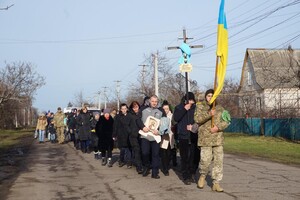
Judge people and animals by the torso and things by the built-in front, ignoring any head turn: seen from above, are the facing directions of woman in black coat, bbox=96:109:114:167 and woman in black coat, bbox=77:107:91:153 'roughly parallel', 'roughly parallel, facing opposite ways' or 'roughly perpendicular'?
roughly parallel

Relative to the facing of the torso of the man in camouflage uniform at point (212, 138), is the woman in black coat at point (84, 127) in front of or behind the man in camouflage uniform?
behind

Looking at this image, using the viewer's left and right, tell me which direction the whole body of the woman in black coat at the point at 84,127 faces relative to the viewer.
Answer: facing the viewer

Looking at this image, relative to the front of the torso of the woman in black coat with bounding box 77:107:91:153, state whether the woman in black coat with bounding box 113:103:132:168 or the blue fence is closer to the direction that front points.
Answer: the woman in black coat

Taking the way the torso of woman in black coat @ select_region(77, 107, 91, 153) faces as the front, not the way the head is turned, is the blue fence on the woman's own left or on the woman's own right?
on the woman's own left

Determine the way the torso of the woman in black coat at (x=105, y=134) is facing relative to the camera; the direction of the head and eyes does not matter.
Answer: toward the camera

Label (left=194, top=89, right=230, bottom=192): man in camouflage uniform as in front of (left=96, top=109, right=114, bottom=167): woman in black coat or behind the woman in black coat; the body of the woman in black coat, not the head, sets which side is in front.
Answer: in front

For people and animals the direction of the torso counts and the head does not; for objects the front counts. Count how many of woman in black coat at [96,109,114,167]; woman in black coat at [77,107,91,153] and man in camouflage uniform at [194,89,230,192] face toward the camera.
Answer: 3

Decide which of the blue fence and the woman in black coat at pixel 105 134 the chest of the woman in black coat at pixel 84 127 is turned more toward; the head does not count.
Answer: the woman in black coat

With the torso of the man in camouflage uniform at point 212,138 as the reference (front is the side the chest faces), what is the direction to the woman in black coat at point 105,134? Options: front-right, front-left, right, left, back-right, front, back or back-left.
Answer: back-right

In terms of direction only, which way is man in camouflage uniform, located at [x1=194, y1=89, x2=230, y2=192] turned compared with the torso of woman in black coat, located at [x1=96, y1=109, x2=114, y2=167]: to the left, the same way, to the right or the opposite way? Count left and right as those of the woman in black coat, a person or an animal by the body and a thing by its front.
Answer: the same way
